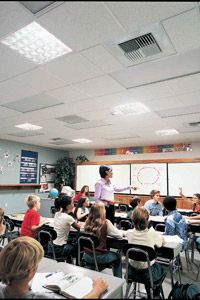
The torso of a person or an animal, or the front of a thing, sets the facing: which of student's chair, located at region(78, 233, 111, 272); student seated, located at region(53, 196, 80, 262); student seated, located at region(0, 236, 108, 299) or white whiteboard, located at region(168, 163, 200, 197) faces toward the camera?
the white whiteboard

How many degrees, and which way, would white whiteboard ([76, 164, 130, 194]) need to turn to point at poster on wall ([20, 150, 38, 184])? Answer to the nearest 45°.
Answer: approximately 90° to its right

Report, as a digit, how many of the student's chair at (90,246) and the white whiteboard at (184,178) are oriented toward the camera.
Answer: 1

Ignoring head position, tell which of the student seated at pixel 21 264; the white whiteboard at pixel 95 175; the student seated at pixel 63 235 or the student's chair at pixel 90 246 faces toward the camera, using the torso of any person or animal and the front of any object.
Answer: the white whiteboard

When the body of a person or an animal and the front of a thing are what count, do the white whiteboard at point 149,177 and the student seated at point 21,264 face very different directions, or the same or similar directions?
very different directions

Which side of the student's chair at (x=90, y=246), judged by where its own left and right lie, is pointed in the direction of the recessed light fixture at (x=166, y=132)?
front

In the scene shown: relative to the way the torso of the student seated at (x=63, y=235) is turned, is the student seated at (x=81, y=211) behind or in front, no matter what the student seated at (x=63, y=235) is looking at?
in front

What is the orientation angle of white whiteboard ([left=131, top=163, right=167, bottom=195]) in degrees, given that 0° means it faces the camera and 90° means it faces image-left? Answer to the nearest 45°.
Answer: approximately 0°

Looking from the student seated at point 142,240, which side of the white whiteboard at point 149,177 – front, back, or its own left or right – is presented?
front

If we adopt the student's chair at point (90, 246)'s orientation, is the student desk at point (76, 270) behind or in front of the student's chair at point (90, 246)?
behind

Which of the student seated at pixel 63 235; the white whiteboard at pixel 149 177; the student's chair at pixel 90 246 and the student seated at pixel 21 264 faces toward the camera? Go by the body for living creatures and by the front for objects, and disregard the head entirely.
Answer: the white whiteboard

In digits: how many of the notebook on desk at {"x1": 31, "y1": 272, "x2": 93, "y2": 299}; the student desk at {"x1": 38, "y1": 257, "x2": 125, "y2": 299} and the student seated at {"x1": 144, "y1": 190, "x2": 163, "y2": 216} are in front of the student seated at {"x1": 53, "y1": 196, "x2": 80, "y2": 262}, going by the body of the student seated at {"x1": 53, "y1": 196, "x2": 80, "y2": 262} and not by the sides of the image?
1

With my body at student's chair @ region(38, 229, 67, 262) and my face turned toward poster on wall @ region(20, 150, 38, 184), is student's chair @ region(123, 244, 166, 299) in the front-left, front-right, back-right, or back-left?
back-right

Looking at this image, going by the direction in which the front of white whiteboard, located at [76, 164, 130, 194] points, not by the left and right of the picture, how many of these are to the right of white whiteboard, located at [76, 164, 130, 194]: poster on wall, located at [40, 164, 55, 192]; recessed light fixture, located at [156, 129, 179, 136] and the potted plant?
2

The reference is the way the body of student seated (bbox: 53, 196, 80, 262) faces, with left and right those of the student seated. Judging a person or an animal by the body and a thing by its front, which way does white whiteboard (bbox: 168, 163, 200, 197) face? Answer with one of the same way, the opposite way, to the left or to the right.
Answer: the opposite way

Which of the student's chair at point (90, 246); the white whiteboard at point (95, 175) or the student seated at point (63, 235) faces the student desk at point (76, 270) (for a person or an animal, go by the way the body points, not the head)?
the white whiteboard
